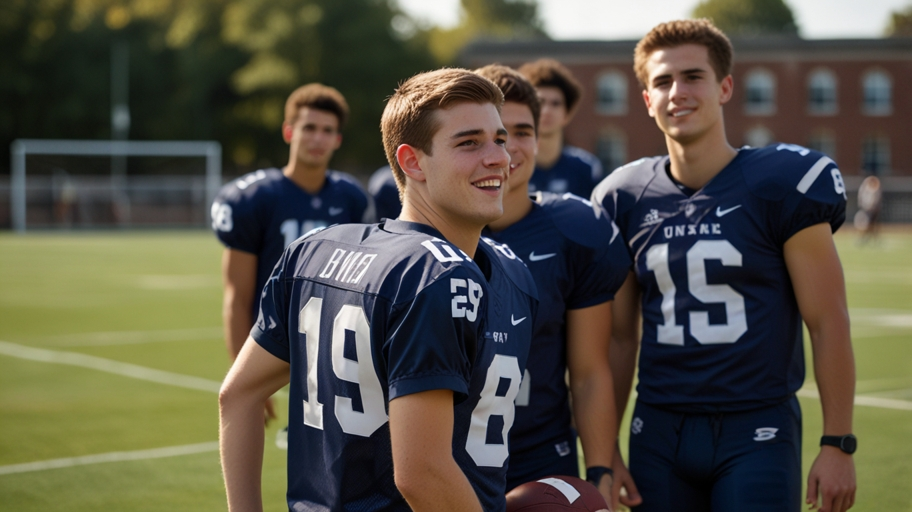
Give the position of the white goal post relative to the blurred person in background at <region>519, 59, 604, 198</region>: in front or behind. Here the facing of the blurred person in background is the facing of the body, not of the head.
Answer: behind

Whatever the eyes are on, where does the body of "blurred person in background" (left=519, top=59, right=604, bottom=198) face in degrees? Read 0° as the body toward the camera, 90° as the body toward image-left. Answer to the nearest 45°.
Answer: approximately 0°

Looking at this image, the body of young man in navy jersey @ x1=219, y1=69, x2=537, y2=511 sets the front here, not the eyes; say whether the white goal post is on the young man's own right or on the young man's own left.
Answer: on the young man's own left

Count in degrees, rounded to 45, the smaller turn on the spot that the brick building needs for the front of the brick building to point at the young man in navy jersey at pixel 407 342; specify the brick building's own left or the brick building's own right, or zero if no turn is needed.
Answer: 0° — it already faces them

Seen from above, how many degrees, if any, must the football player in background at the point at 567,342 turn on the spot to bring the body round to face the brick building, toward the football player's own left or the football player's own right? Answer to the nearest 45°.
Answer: approximately 135° to the football player's own right

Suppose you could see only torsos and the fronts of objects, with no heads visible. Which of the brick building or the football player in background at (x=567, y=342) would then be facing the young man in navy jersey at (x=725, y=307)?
the brick building

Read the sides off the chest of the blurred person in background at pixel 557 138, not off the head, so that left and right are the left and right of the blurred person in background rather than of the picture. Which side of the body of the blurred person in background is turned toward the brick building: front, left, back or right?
back

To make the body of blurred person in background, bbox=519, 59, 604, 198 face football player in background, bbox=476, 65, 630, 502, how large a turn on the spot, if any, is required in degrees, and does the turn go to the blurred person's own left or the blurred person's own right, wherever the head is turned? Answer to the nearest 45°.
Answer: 0° — they already face them

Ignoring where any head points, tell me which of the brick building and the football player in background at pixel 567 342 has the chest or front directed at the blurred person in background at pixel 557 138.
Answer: the brick building

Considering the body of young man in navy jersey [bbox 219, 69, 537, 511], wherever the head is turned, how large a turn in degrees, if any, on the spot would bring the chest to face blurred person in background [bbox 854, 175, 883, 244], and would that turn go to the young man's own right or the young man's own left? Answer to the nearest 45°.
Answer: approximately 45° to the young man's own left

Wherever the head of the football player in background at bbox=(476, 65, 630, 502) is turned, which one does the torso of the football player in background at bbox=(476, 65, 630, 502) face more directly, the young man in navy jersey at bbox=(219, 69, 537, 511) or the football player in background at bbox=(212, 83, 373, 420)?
the young man in navy jersey

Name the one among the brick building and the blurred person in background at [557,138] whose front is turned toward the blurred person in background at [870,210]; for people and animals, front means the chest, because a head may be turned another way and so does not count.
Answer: the brick building
